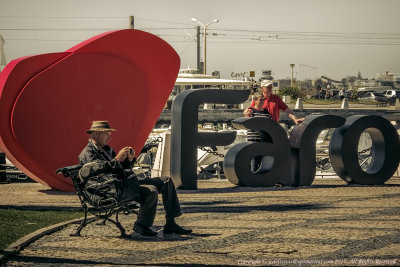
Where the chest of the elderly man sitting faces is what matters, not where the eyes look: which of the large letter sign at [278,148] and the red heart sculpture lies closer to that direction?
the large letter sign

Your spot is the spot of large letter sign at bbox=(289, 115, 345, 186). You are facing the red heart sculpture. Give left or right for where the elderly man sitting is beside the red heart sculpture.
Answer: left

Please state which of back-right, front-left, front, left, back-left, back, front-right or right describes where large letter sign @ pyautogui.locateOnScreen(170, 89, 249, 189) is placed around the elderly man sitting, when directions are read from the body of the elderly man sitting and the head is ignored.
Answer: left

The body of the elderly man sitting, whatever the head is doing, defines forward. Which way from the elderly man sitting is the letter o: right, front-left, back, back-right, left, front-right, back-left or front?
front-left

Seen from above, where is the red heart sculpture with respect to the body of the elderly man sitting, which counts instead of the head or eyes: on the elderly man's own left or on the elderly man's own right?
on the elderly man's own left

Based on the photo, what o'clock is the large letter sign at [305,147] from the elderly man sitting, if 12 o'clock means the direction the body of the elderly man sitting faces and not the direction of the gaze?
The large letter sign is roughly at 10 o'clock from the elderly man sitting.

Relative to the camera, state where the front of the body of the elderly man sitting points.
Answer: to the viewer's right

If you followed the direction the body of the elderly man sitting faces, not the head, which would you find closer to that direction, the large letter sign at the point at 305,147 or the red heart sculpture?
the large letter sign
